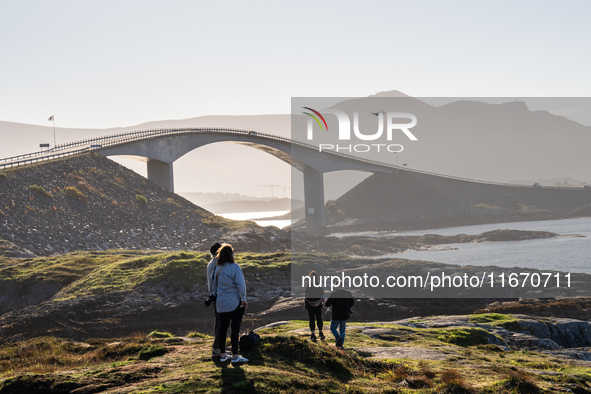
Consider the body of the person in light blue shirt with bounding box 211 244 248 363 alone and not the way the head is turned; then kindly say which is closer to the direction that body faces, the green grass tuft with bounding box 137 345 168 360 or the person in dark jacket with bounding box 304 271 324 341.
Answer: the person in dark jacket

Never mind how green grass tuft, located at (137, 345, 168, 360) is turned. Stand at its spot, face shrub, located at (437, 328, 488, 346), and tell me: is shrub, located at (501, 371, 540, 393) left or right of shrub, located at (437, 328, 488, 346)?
right

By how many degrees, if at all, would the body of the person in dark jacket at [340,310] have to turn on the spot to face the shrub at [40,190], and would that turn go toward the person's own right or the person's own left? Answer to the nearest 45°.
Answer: approximately 45° to the person's own left

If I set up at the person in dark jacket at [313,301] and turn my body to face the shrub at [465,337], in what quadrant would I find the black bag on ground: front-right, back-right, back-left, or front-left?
back-right

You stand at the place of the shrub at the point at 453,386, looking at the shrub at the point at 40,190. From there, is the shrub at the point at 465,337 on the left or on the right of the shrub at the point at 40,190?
right

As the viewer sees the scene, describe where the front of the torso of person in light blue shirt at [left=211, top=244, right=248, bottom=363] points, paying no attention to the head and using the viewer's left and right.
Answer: facing away from the viewer and to the right of the viewer

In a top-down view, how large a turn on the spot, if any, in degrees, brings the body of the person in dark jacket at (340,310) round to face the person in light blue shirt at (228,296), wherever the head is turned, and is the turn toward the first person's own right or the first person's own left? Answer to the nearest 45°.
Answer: approximately 135° to the first person's own left

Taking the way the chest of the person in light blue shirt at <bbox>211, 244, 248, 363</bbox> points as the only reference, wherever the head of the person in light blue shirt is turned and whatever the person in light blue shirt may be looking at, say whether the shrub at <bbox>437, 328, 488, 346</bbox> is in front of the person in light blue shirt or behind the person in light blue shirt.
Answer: in front

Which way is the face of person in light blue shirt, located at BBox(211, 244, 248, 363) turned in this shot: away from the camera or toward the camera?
away from the camera

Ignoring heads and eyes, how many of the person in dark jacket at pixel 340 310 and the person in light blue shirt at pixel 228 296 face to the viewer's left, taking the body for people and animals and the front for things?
0

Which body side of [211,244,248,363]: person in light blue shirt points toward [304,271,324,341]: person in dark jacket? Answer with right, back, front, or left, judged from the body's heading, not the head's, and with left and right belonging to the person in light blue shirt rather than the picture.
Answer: front

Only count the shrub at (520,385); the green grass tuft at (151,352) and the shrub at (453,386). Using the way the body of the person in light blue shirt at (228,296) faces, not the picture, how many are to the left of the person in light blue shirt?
1

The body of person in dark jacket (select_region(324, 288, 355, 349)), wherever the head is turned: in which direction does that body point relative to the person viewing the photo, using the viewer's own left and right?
facing away from the viewer

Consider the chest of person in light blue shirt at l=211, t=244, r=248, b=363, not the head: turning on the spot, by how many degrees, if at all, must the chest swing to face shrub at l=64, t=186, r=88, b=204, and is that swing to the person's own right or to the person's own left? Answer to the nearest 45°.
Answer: approximately 45° to the person's own left
